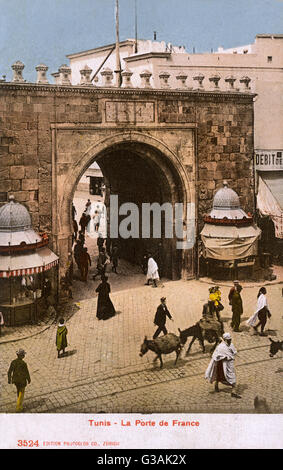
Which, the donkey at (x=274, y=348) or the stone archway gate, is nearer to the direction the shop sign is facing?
the donkey

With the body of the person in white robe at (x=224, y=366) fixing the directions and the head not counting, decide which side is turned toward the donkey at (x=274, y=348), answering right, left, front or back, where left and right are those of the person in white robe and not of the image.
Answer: left

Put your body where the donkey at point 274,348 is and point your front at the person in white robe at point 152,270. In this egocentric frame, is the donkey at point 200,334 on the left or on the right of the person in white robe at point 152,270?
left

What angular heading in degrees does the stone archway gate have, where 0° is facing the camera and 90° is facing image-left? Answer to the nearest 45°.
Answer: approximately 0°

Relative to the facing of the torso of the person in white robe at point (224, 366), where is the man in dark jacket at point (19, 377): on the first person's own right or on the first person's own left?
on the first person's own right

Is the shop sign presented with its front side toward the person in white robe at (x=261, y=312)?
yes

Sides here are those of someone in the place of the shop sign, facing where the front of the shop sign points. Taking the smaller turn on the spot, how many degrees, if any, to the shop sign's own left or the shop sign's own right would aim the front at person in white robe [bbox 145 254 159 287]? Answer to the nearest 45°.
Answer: approximately 45° to the shop sign's own right
